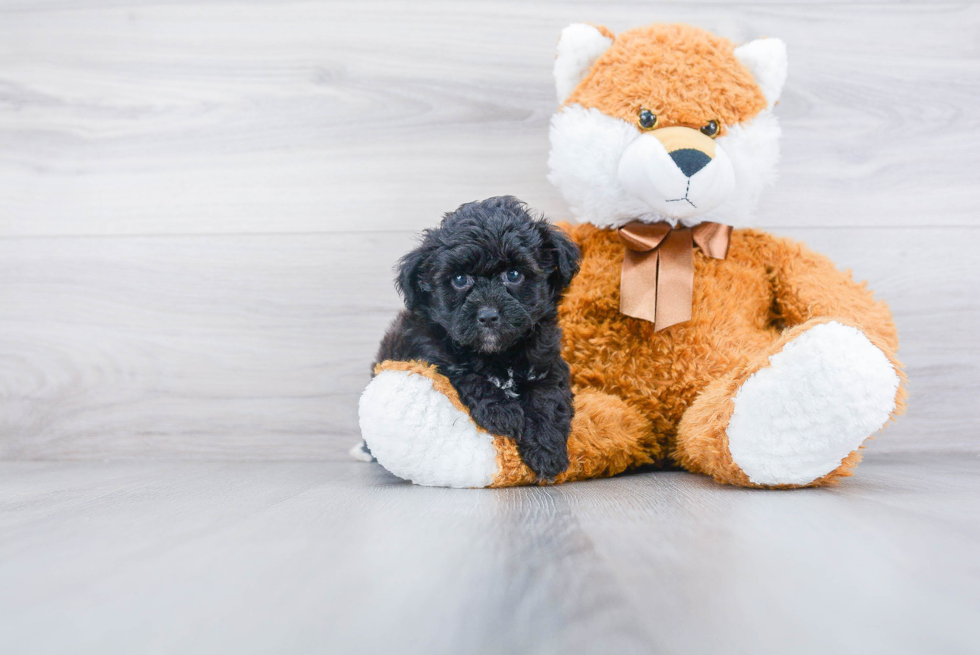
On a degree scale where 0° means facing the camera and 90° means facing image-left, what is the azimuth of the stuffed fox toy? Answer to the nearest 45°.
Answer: approximately 0°

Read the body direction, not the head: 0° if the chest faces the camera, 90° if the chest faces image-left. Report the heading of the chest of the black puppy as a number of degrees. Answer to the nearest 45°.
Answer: approximately 315°
